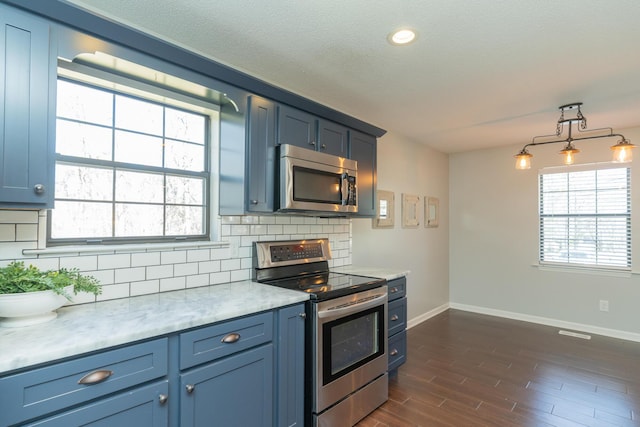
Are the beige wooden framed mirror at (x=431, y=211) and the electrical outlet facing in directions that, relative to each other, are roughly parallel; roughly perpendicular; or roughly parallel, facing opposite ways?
roughly perpendicular

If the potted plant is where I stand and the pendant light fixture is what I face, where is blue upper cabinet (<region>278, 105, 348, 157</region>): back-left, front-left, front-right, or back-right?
front-left

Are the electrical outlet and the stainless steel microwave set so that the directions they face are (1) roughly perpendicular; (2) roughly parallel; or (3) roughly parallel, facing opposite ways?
roughly perpendicular

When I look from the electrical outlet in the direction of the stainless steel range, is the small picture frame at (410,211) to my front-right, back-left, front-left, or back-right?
front-right

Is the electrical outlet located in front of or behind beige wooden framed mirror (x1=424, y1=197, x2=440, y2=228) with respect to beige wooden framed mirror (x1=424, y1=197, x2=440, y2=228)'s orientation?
in front

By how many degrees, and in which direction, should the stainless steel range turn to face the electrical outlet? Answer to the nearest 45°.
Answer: approximately 90° to its left

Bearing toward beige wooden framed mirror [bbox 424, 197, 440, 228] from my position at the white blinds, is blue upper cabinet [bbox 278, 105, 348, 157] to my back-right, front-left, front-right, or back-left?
front-left

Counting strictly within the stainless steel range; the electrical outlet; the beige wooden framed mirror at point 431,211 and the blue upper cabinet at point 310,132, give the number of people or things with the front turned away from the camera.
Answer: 0

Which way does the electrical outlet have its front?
toward the camera

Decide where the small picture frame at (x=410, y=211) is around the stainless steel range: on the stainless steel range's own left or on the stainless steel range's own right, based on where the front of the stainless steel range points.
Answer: on the stainless steel range's own left

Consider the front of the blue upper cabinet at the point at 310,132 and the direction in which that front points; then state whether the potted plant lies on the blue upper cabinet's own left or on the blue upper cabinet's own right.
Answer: on the blue upper cabinet's own right

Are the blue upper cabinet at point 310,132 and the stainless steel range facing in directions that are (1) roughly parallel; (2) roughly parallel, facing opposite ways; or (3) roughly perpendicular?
roughly parallel

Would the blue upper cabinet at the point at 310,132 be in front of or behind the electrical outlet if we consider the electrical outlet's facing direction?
in front

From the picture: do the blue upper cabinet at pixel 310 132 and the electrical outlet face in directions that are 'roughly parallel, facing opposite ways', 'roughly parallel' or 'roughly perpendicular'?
roughly perpendicular

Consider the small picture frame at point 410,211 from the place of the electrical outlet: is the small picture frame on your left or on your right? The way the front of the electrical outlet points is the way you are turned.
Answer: on your right
